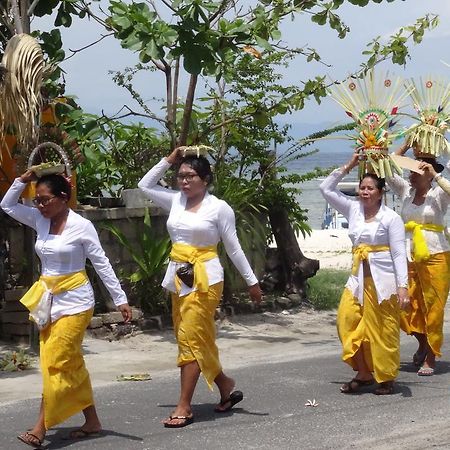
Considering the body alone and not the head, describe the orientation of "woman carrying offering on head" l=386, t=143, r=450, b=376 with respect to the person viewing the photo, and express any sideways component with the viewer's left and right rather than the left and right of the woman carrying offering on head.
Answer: facing the viewer and to the left of the viewer

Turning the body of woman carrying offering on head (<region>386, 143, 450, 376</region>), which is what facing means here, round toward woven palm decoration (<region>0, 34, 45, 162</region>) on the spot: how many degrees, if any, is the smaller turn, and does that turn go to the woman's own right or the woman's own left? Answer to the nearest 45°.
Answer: approximately 45° to the woman's own right

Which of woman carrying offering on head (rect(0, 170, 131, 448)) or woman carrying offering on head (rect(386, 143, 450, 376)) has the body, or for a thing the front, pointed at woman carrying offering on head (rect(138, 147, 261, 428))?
woman carrying offering on head (rect(386, 143, 450, 376))

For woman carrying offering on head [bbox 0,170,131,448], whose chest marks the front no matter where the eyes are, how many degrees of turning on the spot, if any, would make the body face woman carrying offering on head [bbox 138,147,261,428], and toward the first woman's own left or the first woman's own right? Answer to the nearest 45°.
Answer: approximately 135° to the first woman's own left

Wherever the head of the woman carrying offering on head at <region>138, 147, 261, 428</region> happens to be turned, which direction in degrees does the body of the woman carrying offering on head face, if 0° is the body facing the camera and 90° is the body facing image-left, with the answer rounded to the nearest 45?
approximately 45°

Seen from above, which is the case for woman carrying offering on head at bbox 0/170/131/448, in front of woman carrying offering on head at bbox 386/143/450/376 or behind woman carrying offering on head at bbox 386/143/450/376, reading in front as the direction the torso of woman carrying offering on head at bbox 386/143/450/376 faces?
in front

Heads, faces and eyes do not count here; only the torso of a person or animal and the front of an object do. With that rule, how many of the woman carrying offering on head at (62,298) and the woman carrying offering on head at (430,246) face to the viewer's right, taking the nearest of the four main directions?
0
